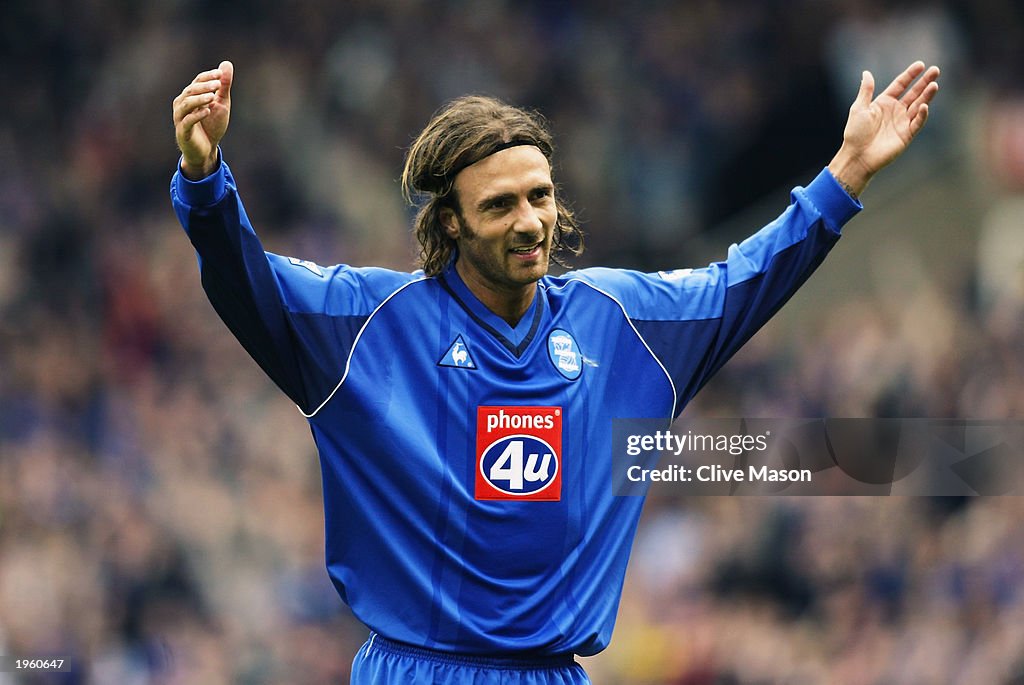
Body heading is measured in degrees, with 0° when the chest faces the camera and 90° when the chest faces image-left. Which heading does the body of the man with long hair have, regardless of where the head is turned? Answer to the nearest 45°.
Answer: approximately 0°

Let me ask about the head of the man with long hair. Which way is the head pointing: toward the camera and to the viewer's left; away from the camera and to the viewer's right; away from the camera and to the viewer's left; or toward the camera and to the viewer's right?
toward the camera and to the viewer's right
